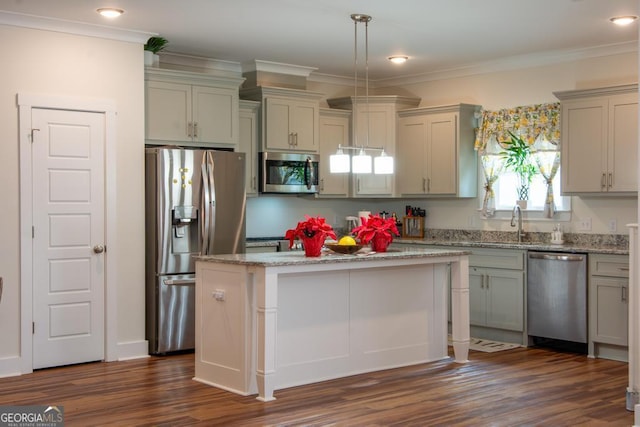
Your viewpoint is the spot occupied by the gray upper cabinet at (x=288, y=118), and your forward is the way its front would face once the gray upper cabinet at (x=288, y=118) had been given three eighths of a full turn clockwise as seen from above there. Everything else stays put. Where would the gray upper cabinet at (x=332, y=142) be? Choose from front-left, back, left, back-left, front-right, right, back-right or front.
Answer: back-right

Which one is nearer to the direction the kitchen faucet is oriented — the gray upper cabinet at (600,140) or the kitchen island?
the kitchen island

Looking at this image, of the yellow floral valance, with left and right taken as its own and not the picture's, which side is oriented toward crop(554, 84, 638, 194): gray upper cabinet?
left

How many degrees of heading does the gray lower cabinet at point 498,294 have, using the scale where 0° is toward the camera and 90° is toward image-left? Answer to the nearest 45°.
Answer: approximately 45°

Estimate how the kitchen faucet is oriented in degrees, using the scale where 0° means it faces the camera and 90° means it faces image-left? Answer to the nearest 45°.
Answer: approximately 45°

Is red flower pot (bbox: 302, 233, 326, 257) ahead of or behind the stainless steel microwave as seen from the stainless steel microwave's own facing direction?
ahead

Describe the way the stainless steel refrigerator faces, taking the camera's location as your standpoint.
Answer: facing the viewer and to the right of the viewer

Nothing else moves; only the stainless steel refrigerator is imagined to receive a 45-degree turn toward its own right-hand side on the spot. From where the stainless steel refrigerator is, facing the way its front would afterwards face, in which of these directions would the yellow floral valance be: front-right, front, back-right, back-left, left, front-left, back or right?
left

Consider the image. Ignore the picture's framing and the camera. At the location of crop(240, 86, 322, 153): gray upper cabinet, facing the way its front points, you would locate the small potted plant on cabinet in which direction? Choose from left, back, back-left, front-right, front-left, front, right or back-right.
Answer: right

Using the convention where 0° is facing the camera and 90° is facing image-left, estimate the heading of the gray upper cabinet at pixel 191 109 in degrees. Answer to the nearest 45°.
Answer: approximately 315°

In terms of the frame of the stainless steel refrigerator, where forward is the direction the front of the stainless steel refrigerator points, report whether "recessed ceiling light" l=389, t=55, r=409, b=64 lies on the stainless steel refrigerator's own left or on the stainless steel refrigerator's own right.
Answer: on the stainless steel refrigerator's own left

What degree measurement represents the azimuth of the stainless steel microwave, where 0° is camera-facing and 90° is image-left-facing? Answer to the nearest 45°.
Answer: approximately 315°
